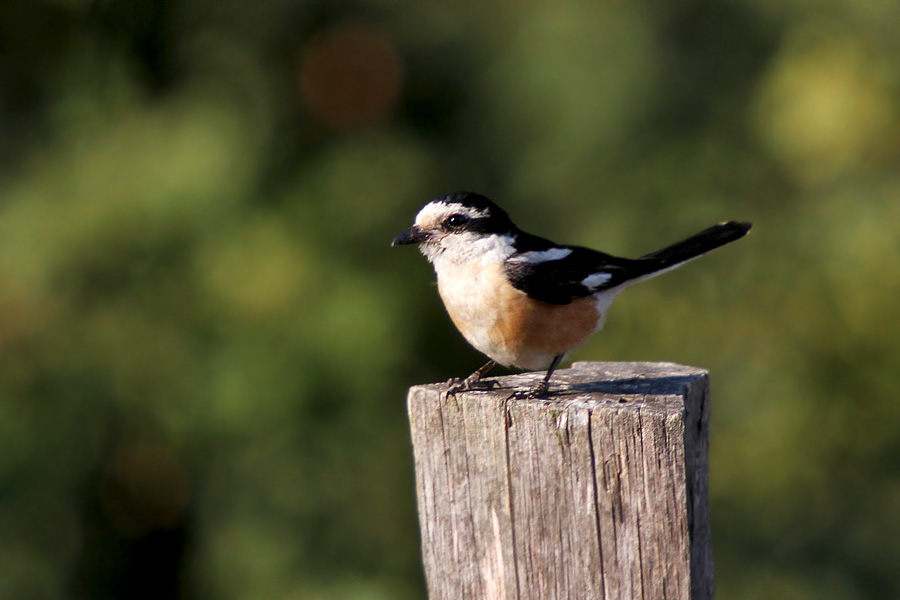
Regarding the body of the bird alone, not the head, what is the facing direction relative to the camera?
to the viewer's left
